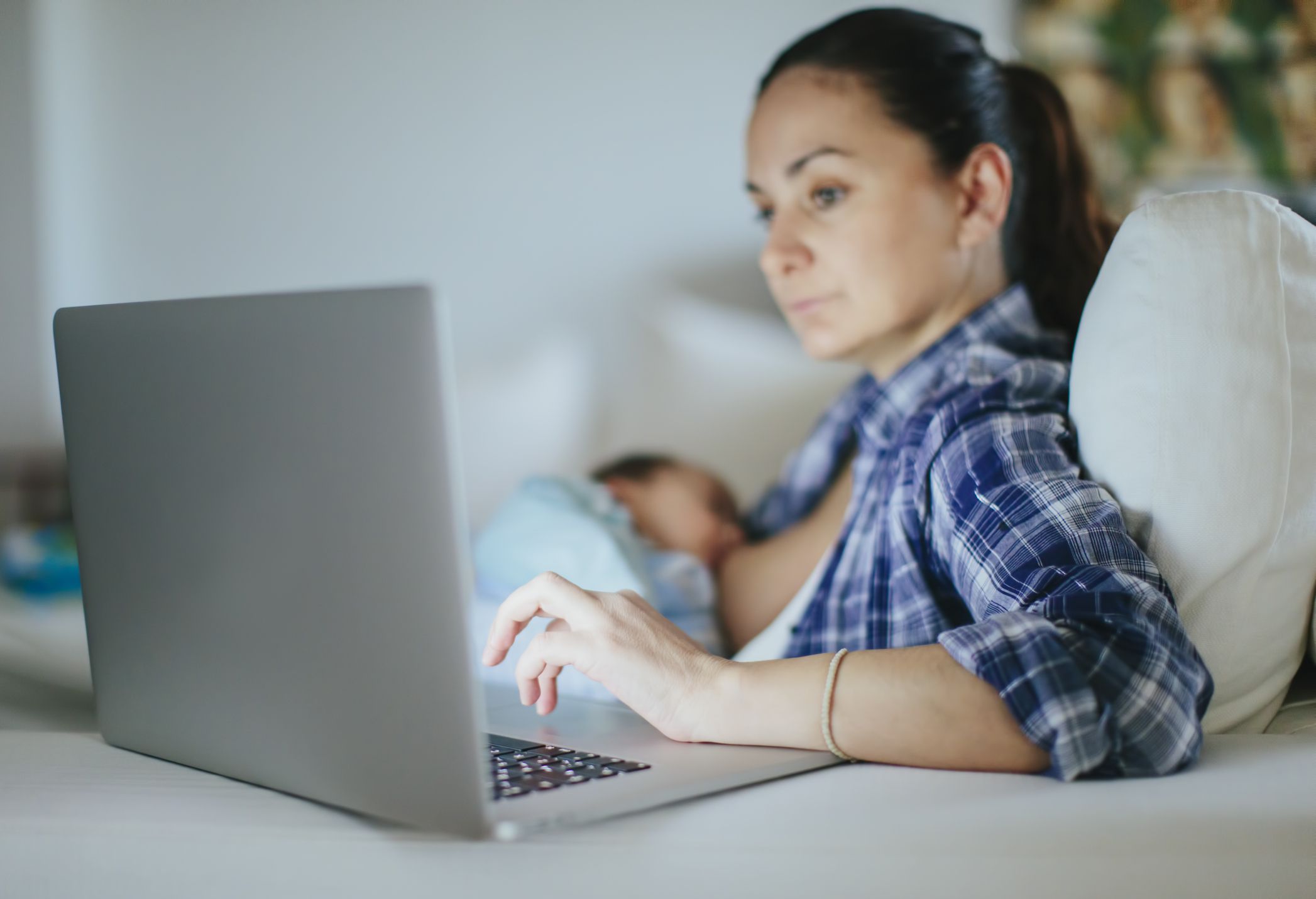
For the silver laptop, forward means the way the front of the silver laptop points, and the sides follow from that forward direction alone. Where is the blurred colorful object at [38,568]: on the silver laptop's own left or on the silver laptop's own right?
on the silver laptop's own left

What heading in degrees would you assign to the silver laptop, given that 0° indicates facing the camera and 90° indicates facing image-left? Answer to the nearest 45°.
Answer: approximately 225°

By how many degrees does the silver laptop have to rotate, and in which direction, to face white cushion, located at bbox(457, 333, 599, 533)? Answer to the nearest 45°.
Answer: approximately 45° to its left
